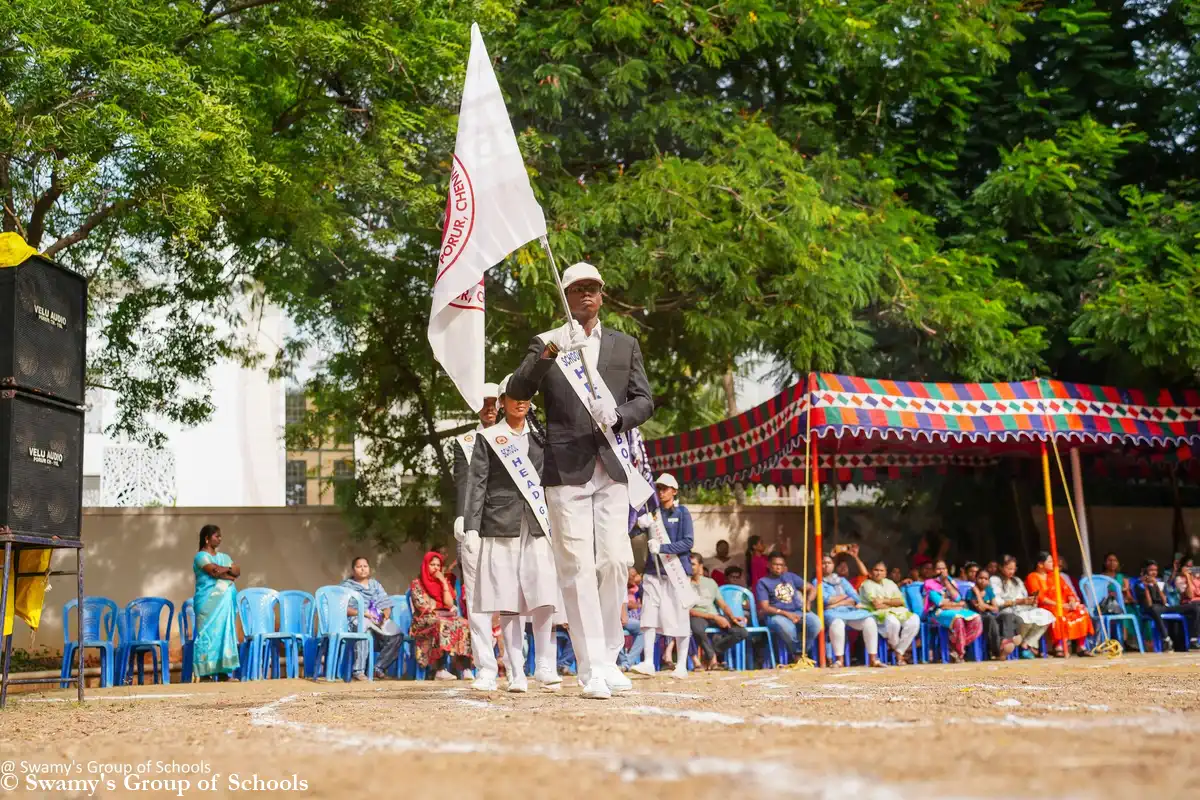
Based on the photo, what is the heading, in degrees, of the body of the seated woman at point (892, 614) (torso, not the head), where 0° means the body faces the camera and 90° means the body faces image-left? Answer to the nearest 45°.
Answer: approximately 0°

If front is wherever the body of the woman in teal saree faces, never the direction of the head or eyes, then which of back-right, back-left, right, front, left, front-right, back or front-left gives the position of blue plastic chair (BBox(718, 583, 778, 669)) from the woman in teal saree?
front-left

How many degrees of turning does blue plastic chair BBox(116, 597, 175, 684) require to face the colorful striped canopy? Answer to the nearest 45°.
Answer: approximately 90° to its left

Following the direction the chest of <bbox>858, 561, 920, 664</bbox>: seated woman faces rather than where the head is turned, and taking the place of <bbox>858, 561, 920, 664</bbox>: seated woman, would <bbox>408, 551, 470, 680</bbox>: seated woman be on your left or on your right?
on your right

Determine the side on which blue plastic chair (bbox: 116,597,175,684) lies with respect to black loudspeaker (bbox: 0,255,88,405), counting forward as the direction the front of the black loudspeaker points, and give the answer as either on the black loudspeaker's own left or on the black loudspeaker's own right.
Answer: on the black loudspeaker's own left

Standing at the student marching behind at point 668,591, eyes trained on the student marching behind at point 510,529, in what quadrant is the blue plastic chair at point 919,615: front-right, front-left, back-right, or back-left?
back-left

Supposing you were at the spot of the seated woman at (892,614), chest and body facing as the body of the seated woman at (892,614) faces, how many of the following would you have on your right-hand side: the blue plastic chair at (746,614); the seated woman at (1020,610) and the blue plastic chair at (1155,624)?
1
